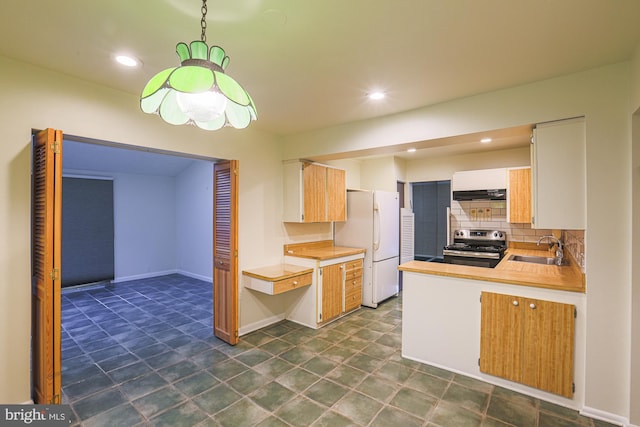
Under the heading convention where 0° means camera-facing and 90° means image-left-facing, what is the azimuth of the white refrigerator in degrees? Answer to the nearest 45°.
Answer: approximately 315°

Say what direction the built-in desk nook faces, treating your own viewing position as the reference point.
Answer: facing the viewer and to the right of the viewer

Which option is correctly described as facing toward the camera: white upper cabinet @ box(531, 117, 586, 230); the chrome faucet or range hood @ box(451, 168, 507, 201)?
the range hood

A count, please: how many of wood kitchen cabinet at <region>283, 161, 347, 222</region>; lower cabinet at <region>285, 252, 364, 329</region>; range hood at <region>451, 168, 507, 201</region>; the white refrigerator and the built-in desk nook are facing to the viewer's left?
0

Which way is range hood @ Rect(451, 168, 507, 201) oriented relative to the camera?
toward the camera

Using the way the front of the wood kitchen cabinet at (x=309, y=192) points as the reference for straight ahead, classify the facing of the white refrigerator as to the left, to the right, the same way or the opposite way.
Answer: the same way

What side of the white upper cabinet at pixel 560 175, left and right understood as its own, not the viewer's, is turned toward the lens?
left

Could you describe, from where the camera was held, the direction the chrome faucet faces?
facing to the left of the viewer

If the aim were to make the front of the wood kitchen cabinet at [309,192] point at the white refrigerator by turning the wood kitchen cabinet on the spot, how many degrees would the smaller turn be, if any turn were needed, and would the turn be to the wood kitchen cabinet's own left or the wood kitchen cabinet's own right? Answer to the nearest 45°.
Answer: approximately 90° to the wood kitchen cabinet's own left

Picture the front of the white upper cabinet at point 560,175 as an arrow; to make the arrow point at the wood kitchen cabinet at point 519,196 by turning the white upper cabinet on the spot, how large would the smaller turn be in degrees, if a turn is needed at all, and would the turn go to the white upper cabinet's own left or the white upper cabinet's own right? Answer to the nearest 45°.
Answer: approximately 90° to the white upper cabinet's own right

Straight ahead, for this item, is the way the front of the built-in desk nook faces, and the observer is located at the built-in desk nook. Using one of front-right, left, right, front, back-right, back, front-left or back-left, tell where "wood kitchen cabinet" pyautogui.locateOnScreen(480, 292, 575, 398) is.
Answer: front

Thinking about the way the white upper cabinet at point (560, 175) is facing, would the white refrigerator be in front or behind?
in front
